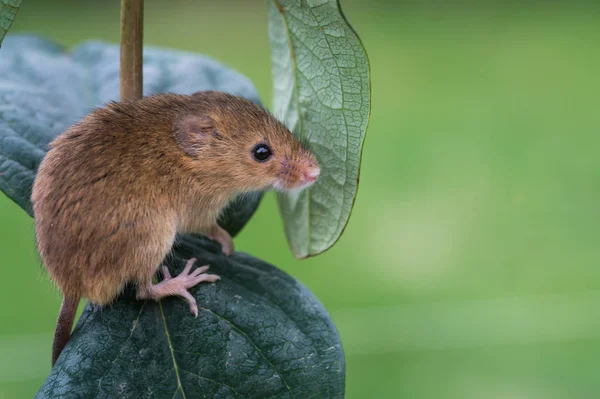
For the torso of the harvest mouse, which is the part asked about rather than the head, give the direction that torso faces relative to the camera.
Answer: to the viewer's right
